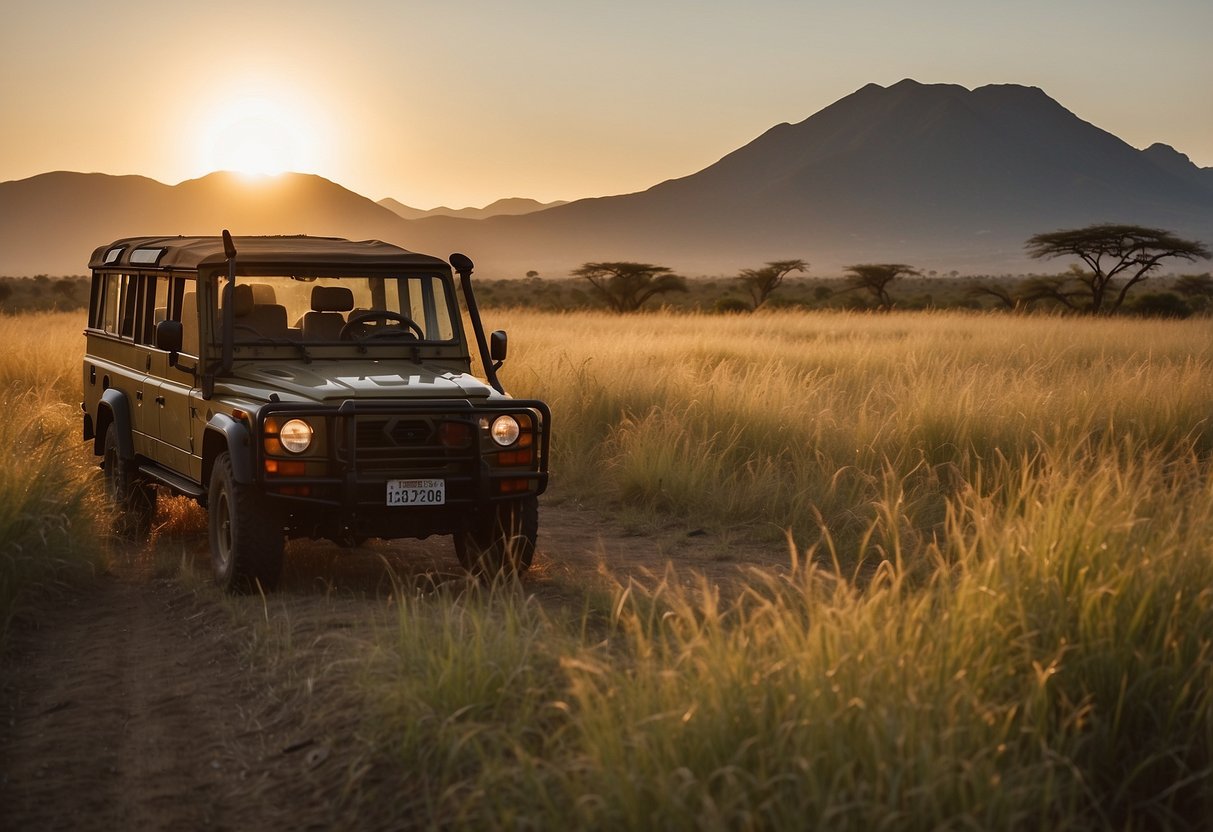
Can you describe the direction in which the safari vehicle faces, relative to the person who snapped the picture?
facing the viewer and to the right of the viewer

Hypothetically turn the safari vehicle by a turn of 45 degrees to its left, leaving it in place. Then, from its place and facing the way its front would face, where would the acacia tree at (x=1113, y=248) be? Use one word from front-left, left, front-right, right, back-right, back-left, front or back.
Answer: front-left
